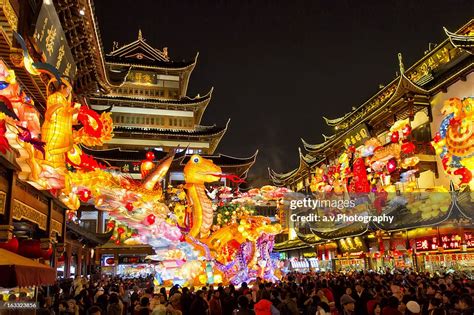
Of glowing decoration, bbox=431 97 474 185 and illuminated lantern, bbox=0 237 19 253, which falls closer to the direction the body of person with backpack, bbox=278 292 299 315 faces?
the glowing decoration

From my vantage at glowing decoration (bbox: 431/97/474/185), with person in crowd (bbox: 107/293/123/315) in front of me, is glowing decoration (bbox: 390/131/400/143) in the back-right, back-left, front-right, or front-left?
back-right

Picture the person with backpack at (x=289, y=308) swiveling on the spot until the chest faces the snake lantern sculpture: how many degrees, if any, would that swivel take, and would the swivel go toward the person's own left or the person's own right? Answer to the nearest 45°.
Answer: approximately 45° to the person's own left

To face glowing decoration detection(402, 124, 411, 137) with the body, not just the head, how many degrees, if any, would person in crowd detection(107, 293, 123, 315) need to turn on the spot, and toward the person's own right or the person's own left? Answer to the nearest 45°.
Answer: approximately 45° to the person's own right

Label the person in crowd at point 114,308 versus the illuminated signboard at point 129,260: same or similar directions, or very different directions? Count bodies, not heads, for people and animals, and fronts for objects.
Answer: very different directions

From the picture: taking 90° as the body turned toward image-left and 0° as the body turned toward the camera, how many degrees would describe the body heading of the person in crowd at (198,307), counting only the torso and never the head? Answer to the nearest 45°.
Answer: approximately 180°

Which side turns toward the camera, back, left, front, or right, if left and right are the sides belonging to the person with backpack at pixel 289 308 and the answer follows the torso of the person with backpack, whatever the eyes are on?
back

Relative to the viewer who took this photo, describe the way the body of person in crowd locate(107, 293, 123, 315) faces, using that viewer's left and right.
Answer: facing away from the viewer

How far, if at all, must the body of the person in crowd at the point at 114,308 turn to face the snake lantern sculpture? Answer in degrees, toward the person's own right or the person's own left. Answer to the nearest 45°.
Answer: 0° — they already face it

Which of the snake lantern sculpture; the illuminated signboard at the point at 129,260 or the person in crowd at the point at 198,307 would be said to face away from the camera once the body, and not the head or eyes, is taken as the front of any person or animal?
the person in crowd

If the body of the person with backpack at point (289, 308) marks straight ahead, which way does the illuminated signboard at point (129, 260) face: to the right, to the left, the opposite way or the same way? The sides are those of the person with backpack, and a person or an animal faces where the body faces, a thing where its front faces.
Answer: the opposite way

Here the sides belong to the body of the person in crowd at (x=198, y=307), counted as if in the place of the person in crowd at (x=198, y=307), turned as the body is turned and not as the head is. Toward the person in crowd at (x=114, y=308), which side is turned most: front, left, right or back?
left
